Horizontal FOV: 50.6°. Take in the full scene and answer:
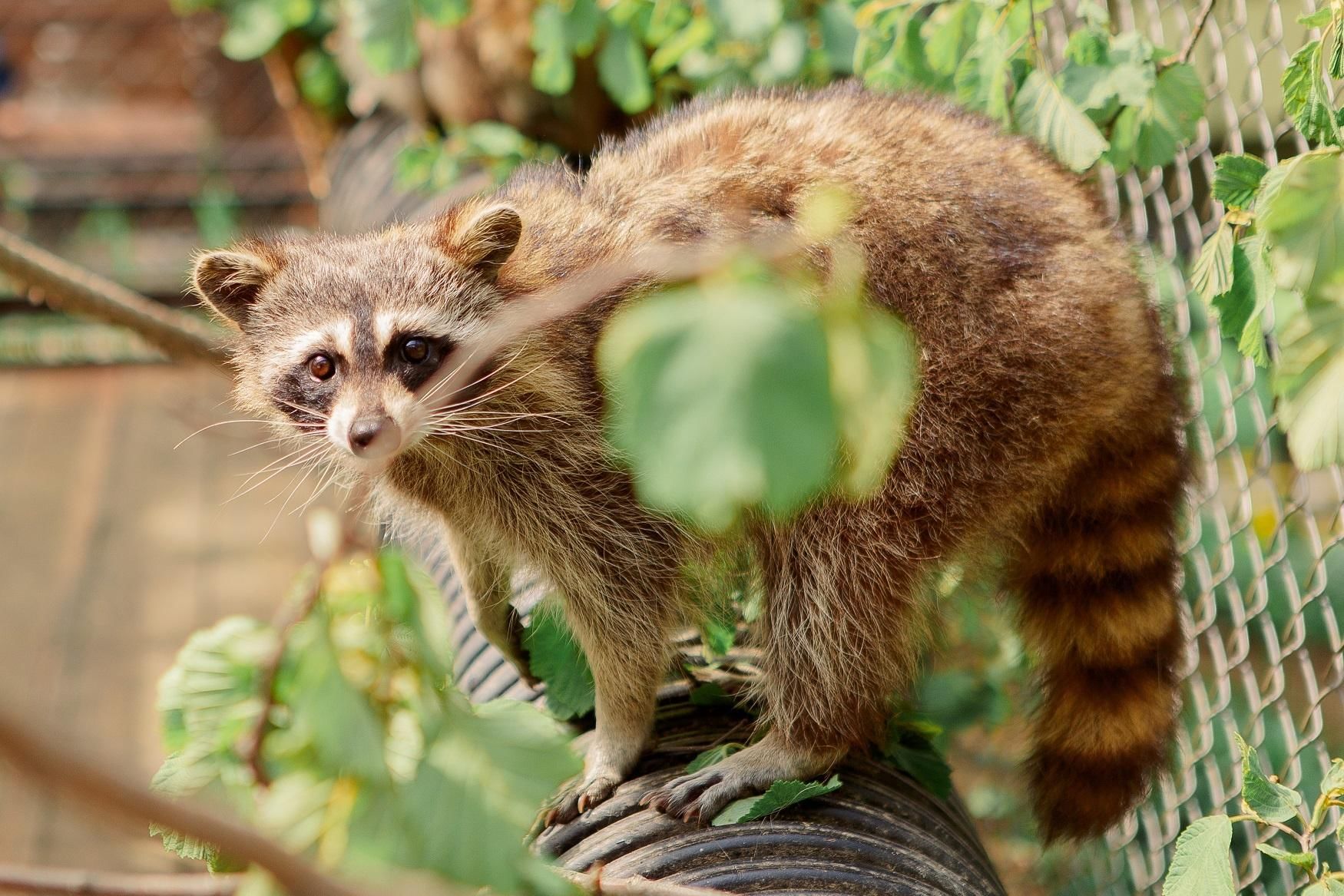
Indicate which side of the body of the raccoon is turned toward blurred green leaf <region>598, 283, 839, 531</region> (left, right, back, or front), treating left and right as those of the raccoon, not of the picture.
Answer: left

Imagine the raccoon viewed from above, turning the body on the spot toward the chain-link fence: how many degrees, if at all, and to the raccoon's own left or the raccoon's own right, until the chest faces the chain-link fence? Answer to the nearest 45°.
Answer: approximately 135° to the raccoon's own right

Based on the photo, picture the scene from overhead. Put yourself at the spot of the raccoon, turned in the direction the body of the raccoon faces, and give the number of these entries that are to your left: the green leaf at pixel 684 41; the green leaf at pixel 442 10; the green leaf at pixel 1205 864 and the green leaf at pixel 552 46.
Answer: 1

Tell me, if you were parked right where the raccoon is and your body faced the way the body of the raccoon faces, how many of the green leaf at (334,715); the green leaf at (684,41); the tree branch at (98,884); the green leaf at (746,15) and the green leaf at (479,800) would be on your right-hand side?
2

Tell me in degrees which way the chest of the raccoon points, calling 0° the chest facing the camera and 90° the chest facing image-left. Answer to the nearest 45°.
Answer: approximately 90°

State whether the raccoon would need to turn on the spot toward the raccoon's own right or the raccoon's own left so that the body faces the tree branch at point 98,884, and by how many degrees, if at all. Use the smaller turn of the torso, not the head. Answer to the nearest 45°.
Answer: approximately 45° to the raccoon's own left

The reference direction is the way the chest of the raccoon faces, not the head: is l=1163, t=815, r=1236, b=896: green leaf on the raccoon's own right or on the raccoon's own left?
on the raccoon's own left

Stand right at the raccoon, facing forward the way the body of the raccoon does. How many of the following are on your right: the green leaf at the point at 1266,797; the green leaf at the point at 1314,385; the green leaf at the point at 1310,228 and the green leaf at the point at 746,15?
1

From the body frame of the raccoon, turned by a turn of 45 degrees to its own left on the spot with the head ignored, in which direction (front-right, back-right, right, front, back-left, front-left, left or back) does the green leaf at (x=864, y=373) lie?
front-left

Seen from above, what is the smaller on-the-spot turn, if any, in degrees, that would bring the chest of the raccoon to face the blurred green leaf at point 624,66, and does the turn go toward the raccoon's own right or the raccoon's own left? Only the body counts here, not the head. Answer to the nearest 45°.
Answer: approximately 90° to the raccoon's own right
